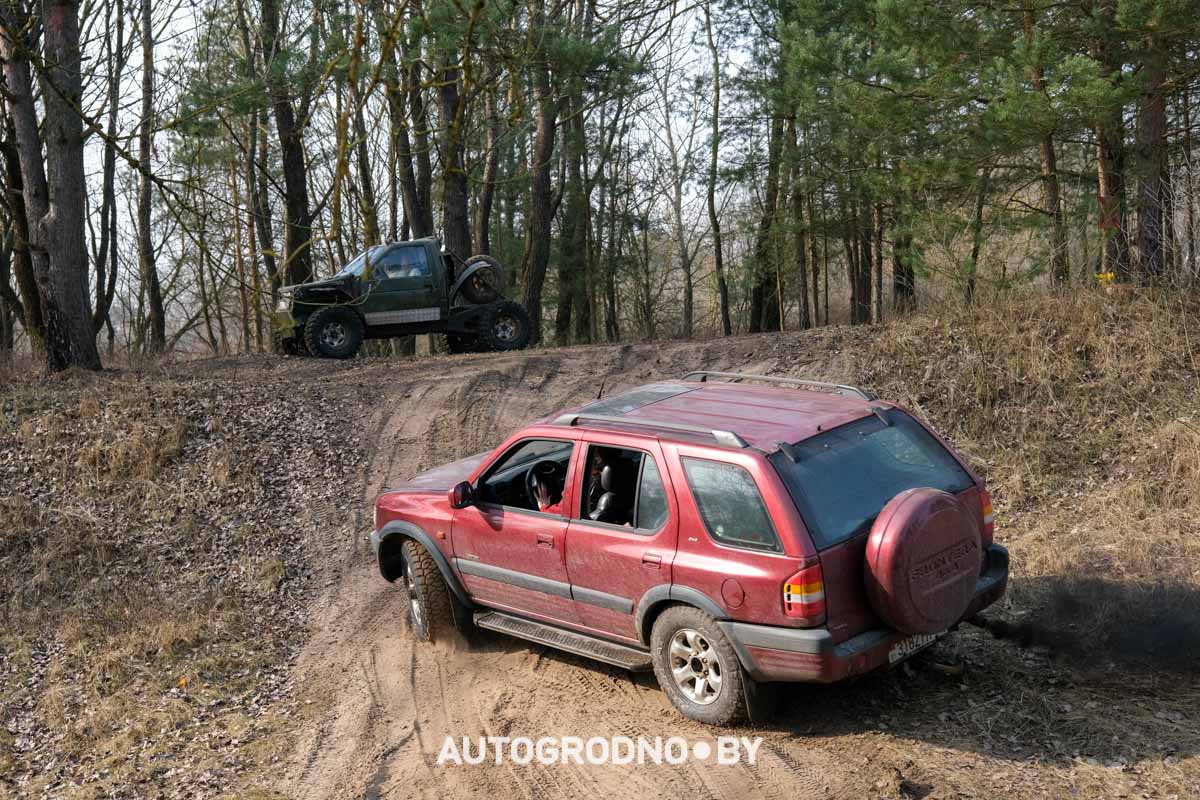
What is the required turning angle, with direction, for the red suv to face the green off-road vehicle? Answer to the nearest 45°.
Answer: approximately 45° to its right

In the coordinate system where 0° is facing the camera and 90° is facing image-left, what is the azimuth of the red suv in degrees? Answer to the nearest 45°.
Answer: approximately 135°
